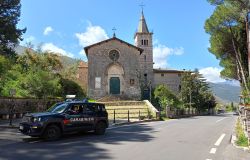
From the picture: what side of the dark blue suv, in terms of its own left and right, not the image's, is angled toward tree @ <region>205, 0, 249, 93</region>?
back

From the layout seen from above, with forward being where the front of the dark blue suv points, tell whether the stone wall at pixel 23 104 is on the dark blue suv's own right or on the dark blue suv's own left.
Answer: on the dark blue suv's own right

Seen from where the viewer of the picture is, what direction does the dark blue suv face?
facing the viewer and to the left of the viewer

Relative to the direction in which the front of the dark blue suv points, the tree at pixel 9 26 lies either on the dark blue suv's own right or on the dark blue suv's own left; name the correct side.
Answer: on the dark blue suv's own right
